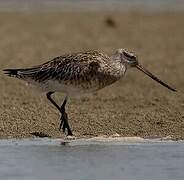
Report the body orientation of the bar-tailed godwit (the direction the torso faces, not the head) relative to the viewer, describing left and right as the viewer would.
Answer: facing to the right of the viewer
